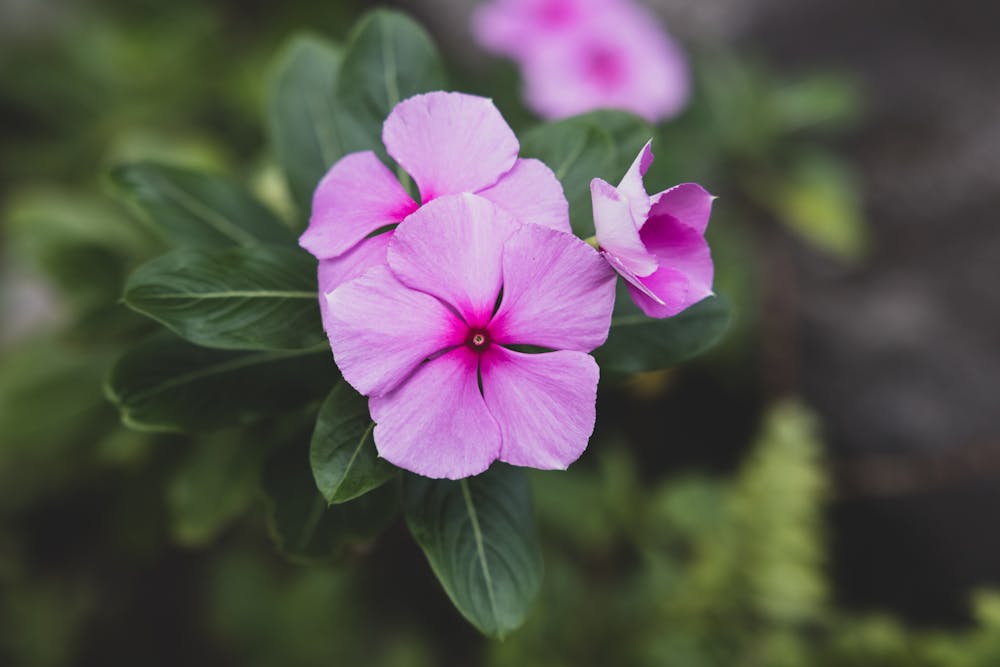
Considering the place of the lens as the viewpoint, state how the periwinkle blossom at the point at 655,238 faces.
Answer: facing the viewer and to the right of the viewer

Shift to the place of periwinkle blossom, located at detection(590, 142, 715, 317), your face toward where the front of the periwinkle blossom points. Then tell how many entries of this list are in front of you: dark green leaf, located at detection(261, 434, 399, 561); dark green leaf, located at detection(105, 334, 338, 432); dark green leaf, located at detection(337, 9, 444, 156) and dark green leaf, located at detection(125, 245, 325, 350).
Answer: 0

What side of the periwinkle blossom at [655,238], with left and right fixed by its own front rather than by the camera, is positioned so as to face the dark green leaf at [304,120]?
back

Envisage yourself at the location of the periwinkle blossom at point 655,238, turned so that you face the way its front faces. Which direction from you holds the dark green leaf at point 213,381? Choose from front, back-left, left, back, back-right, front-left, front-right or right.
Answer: back-right

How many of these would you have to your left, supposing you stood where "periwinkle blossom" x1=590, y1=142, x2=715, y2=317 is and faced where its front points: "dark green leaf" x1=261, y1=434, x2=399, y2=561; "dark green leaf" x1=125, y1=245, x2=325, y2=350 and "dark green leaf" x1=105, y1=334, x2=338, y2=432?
0

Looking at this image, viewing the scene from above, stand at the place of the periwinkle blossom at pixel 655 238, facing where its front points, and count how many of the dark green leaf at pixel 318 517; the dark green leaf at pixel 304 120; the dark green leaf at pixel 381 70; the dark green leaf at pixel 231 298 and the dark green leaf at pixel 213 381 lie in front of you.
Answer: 0

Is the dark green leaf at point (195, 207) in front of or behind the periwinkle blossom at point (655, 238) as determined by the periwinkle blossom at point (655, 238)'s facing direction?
behind

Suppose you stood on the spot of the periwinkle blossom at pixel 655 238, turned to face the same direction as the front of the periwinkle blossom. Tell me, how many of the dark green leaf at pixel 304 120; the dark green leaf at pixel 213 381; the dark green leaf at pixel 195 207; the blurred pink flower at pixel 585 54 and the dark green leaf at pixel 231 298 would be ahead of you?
0

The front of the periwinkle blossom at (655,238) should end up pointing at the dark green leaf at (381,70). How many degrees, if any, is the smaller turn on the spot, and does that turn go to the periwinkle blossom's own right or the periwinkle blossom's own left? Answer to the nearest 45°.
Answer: approximately 180°

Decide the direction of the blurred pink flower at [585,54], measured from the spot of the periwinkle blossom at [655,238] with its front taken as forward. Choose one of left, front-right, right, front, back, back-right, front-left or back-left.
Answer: back-left
